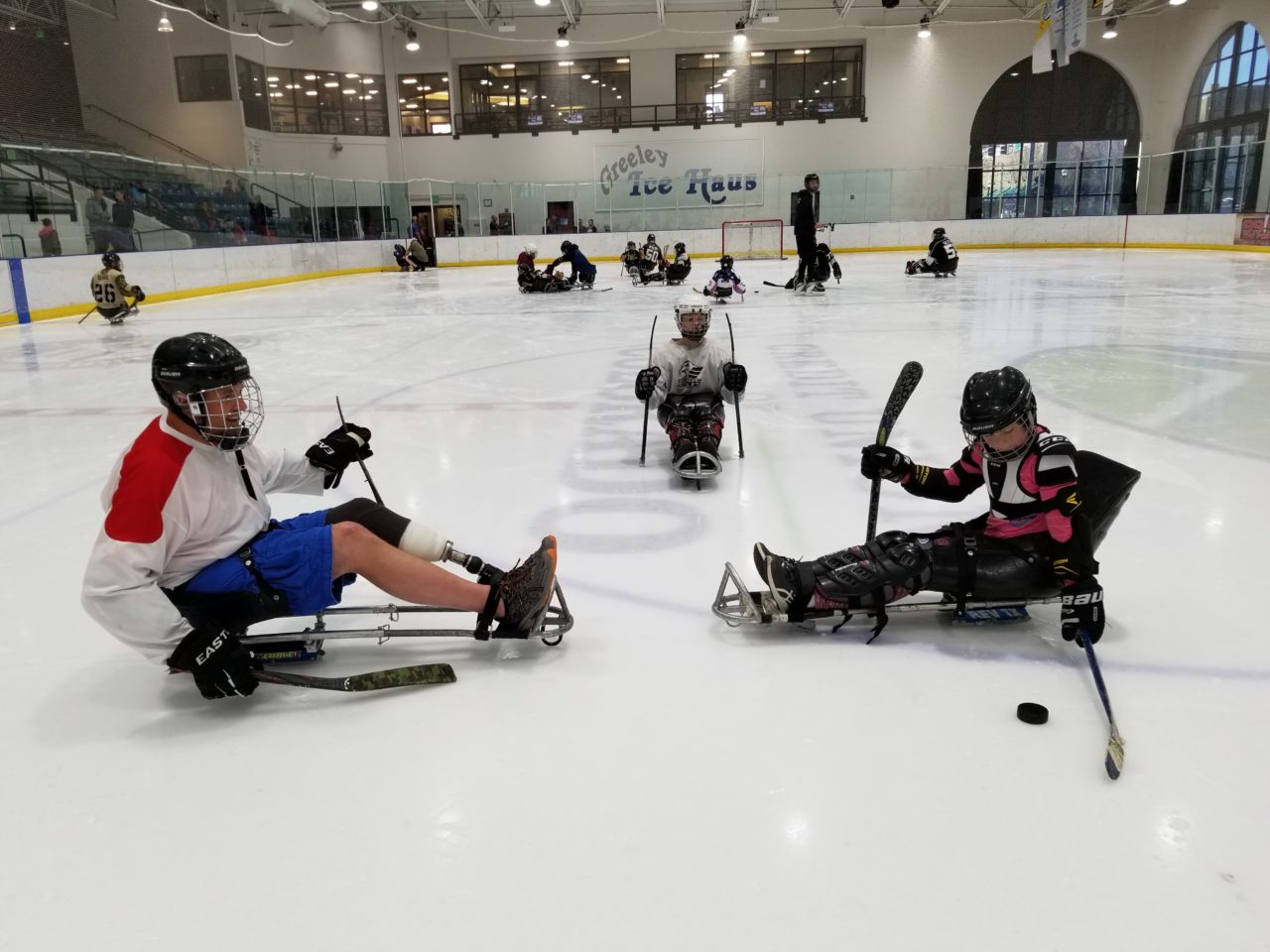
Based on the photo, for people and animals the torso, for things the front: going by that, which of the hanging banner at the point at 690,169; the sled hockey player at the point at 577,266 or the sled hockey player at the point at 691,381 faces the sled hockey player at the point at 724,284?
the hanging banner

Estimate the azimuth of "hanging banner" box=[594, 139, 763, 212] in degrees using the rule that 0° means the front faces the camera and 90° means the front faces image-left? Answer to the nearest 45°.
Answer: approximately 0°

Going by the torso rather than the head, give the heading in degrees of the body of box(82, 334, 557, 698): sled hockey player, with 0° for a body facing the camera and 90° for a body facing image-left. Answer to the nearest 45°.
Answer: approximately 270°

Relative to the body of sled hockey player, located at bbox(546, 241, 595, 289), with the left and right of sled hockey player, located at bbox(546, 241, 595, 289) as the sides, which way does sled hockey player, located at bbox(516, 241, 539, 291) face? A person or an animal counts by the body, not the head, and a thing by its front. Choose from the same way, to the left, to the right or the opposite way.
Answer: the opposite way

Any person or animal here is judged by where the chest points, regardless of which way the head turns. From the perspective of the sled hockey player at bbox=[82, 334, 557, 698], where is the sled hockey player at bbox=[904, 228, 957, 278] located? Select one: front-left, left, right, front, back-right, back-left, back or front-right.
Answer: front-left

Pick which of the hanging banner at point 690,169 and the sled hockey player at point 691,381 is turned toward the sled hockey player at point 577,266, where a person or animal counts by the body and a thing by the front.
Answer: the hanging banner
